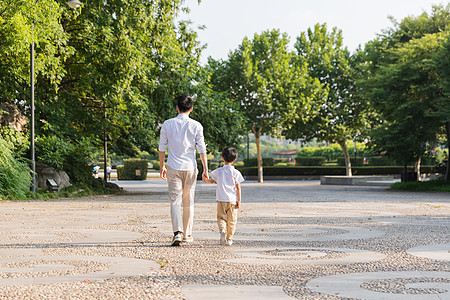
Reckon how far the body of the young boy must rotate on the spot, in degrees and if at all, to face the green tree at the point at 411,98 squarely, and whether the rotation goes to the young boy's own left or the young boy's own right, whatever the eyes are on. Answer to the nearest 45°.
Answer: approximately 45° to the young boy's own right

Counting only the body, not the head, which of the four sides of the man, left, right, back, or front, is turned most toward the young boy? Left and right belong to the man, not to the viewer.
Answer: right

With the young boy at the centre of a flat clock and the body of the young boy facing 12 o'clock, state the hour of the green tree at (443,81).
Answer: The green tree is roughly at 1 o'clock from the young boy.

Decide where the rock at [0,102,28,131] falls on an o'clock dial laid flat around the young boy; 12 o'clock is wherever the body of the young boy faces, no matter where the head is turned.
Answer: The rock is roughly at 11 o'clock from the young boy.

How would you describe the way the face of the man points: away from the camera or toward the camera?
away from the camera

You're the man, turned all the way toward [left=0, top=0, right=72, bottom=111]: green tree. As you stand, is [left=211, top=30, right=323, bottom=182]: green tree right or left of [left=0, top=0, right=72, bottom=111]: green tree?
right

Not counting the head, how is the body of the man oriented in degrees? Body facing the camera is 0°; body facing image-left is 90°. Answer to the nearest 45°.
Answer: approximately 180°

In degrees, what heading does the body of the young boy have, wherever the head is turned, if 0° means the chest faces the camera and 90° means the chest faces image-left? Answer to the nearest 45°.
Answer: approximately 180°

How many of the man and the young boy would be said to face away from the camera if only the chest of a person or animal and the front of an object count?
2

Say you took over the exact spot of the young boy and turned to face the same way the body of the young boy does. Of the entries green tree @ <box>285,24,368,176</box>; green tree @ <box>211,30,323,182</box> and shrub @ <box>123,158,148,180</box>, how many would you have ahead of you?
3
